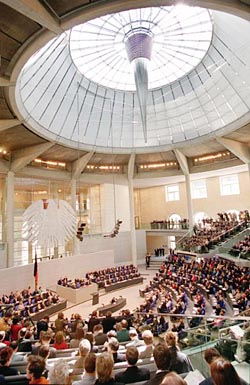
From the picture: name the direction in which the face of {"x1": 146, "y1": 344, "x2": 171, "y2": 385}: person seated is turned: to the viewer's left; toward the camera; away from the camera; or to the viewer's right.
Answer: away from the camera

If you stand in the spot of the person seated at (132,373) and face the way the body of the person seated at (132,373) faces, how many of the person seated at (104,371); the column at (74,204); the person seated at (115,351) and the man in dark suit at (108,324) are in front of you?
3

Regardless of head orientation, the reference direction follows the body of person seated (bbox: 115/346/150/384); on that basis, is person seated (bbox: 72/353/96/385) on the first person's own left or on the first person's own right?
on the first person's own left

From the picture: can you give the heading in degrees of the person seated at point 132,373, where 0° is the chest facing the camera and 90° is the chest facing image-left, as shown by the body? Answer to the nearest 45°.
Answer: approximately 180°

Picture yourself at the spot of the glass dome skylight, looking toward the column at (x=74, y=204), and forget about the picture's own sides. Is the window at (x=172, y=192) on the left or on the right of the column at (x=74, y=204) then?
right

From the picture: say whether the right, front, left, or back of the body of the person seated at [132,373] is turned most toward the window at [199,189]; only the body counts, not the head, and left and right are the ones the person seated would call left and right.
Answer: front

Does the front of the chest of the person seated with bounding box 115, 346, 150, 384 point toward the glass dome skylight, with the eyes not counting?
yes

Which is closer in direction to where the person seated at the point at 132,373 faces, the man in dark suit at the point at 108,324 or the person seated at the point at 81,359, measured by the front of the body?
the man in dark suit

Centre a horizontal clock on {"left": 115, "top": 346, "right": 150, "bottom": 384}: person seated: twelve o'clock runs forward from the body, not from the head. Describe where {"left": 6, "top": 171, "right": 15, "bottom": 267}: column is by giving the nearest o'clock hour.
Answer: The column is roughly at 11 o'clock from the person seated.

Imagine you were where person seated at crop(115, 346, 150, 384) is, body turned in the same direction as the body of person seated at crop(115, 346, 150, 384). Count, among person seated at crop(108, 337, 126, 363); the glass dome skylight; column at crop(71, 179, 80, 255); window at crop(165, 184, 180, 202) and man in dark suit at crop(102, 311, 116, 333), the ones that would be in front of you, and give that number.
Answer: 5

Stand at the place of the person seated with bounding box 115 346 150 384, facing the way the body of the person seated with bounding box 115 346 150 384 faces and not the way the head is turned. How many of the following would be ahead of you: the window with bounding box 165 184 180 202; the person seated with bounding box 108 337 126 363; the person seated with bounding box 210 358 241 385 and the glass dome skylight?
3

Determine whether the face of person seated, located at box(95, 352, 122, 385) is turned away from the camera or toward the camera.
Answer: away from the camera

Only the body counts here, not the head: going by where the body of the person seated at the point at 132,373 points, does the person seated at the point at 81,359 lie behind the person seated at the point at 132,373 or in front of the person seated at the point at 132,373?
in front

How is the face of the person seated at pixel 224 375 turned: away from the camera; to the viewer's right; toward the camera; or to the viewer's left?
away from the camera

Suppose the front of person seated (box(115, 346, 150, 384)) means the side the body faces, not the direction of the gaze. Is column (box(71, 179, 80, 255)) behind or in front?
in front

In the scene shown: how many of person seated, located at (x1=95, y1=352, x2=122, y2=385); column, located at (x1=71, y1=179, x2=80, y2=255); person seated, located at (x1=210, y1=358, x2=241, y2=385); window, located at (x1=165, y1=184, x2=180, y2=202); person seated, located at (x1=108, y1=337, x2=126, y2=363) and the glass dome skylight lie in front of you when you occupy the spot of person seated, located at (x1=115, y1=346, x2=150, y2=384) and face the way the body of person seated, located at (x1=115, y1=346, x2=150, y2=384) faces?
4
